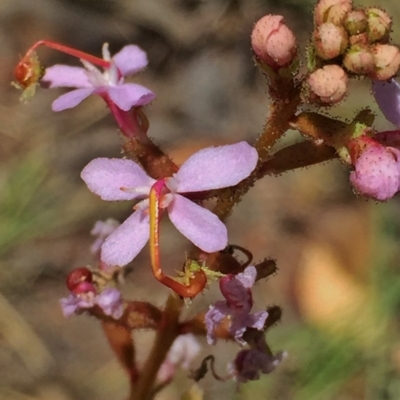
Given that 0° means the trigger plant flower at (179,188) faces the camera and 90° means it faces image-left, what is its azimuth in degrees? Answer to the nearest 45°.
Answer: approximately 0°
